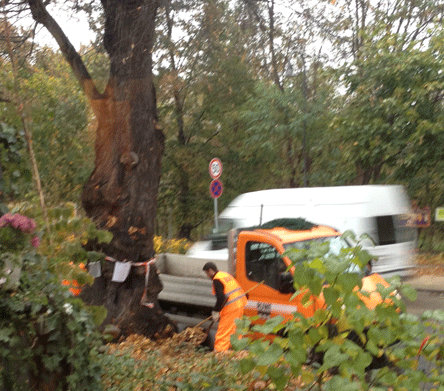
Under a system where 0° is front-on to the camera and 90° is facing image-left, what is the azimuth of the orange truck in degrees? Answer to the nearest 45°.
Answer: approximately 315°

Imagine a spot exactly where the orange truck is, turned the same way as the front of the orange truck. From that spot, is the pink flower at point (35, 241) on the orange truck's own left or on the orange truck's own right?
on the orange truck's own right

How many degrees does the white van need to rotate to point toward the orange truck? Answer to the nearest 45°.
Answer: approximately 90° to its left

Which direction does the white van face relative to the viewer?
to the viewer's left

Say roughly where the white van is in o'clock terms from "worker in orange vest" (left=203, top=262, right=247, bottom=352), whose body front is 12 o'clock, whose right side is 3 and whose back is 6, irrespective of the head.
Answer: The white van is roughly at 4 o'clock from the worker in orange vest.

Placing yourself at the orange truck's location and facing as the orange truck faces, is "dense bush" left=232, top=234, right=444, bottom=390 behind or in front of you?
in front

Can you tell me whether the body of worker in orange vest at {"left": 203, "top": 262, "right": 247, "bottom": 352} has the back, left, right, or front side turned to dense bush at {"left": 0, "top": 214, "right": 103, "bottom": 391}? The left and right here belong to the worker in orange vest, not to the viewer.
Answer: left

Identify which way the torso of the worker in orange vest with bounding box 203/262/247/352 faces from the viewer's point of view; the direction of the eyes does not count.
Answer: to the viewer's left

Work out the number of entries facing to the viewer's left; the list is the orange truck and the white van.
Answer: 1

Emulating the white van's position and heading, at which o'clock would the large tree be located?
The large tree is roughly at 10 o'clock from the white van.
